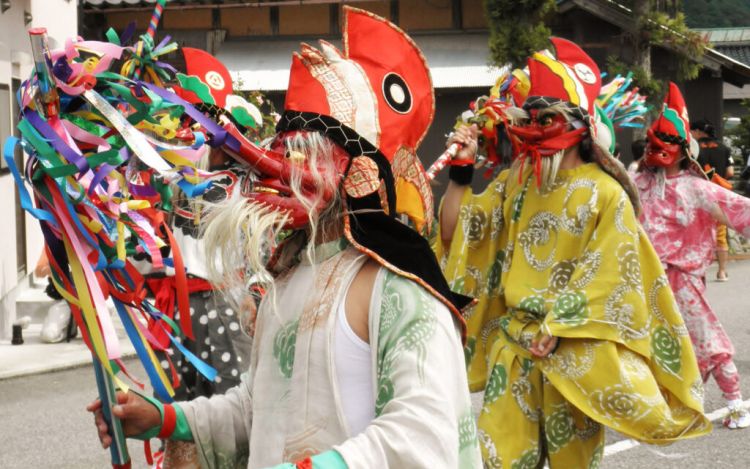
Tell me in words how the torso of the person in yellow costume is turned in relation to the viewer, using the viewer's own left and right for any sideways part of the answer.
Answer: facing the viewer and to the left of the viewer

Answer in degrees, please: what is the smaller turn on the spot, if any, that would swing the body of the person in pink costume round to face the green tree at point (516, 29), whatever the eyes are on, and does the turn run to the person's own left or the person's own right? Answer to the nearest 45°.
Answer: approximately 135° to the person's own right

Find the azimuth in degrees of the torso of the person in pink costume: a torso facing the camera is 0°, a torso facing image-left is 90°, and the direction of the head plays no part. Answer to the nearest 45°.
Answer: approximately 45°

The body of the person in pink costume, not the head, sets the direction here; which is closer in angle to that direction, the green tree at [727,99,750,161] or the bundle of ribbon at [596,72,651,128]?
the bundle of ribbon

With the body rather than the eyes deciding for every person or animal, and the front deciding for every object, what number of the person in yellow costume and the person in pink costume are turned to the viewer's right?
0

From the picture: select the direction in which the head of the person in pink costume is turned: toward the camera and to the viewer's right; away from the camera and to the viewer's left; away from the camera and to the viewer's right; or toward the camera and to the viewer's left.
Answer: toward the camera and to the viewer's left

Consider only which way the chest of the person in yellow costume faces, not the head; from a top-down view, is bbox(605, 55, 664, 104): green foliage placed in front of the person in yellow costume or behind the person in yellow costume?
behind

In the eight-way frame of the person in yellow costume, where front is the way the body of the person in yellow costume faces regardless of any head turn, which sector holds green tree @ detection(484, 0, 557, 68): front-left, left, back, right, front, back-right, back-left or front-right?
back-right

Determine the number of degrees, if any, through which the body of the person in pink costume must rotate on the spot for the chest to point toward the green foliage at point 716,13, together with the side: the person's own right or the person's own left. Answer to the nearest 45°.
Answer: approximately 135° to the person's own right

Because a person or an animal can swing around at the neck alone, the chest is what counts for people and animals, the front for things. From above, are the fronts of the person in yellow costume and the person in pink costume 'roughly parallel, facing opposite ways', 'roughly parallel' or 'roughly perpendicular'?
roughly parallel

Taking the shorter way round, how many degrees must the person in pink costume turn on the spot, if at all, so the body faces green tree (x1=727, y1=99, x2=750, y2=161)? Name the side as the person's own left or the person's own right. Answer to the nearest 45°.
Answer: approximately 135° to the person's own right
